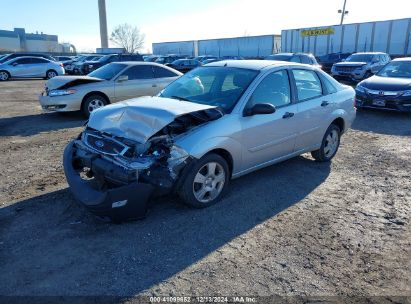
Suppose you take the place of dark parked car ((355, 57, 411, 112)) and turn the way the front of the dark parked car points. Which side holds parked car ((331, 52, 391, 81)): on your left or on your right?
on your right

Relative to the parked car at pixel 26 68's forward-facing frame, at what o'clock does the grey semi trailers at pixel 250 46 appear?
The grey semi trailers is roughly at 5 o'clock from the parked car.

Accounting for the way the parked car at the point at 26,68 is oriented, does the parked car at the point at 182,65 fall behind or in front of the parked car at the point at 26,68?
behind

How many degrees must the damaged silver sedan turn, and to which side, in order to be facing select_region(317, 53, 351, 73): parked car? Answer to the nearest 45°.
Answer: approximately 135° to its right

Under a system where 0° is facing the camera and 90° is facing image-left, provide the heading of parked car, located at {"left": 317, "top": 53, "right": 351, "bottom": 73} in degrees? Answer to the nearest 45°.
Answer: approximately 45°

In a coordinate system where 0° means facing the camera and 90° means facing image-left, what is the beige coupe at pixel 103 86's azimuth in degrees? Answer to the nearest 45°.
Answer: approximately 45°

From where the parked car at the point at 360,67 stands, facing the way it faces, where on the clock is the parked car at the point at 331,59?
the parked car at the point at 331,59 is roughly at 4 o'clock from the parked car at the point at 360,67.

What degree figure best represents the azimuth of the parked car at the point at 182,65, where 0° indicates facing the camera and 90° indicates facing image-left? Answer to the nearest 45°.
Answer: approximately 45°

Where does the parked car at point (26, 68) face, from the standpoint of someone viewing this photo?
facing to the left of the viewer

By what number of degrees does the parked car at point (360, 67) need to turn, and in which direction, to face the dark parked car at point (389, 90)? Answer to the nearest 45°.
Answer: approximately 45° to its left
